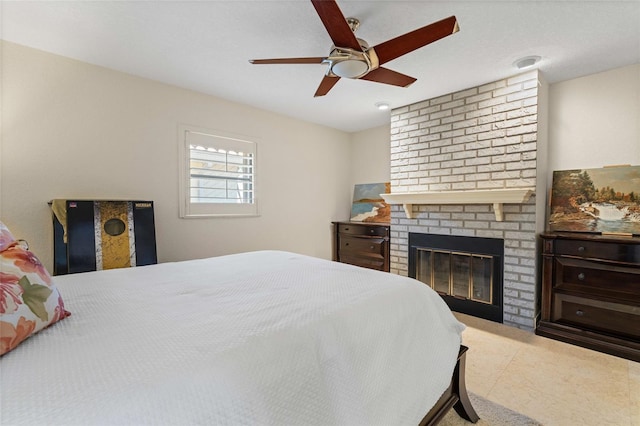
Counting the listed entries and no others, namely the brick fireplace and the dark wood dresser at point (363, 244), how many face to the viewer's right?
0

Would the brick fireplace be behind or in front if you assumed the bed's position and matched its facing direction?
in front

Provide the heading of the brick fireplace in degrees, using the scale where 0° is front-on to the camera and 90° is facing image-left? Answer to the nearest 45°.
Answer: approximately 45°

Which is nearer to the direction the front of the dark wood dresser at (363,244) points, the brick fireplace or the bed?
the bed

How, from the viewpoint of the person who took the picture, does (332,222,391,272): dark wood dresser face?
facing the viewer and to the left of the viewer

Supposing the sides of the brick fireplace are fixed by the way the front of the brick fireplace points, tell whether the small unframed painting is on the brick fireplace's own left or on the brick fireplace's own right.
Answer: on the brick fireplace's own right

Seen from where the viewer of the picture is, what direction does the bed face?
facing away from the viewer and to the right of the viewer
